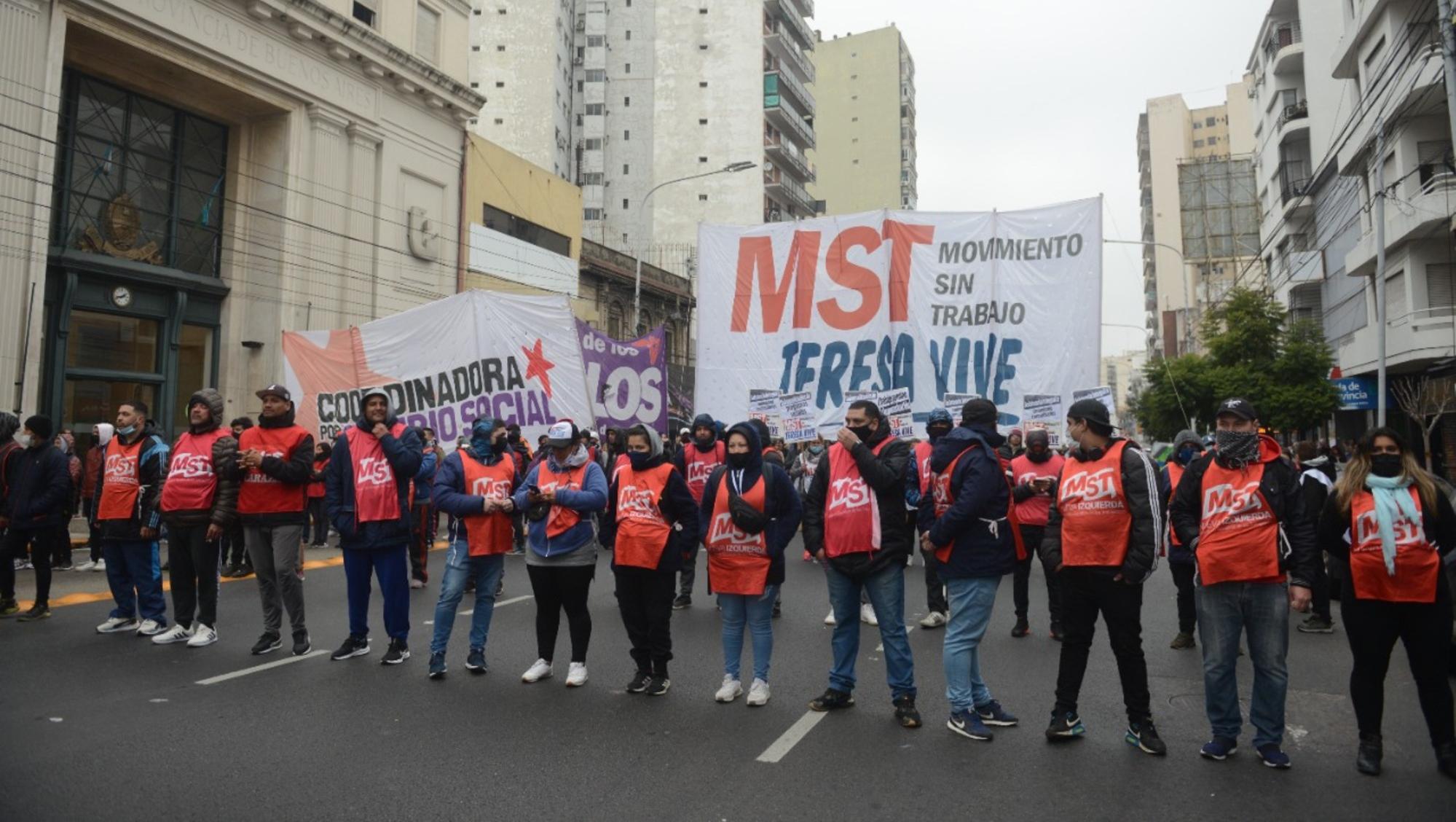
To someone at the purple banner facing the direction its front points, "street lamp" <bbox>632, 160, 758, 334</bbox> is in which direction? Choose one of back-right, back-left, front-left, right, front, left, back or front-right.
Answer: back

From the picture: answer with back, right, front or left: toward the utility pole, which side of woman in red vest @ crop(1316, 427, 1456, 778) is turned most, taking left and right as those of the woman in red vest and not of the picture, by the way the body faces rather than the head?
back

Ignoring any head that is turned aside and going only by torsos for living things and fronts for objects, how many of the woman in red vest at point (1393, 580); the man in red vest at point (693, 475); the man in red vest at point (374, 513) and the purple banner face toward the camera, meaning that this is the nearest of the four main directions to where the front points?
4

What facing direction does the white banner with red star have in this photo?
toward the camera

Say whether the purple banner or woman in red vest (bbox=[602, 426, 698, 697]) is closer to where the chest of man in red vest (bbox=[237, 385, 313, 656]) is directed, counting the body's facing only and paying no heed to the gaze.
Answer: the woman in red vest

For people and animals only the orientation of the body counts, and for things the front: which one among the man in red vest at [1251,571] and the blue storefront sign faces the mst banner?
the blue storefront sign

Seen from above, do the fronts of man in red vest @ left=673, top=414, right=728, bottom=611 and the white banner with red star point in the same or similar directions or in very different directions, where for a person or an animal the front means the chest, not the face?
same or similar directions

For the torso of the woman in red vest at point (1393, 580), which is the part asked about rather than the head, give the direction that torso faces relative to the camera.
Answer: toward the camera

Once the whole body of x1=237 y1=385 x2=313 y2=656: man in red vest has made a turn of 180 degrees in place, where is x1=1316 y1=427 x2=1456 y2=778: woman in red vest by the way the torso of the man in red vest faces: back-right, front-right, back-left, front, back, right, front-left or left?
right

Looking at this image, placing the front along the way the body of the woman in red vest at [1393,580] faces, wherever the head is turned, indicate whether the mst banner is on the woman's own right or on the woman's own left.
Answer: on the woman's own right

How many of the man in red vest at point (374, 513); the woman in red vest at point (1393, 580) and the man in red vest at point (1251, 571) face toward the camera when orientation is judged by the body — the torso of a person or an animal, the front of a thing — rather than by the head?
3

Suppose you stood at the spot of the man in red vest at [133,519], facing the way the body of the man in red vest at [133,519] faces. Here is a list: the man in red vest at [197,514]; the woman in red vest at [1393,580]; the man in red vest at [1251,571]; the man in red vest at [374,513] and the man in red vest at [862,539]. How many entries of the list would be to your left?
5

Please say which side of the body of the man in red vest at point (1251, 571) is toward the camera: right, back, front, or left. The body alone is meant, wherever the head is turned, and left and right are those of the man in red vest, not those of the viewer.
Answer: front
